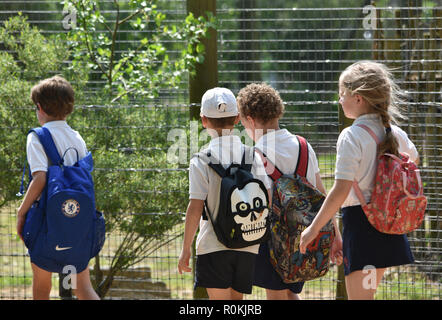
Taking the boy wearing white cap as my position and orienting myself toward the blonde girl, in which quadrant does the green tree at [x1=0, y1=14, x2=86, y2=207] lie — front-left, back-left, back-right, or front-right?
back-left

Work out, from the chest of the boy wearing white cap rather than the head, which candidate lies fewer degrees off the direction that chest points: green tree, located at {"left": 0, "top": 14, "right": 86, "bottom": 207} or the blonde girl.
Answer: the green tree

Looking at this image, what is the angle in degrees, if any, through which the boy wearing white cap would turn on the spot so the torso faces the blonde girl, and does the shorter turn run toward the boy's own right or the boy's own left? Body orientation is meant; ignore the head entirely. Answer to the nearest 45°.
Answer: approximately 90° to the boy's own right

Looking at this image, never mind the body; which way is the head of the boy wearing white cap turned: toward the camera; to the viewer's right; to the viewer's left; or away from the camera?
away from the camera

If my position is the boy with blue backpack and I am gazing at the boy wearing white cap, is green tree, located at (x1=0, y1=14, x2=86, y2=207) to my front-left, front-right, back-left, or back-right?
back-left

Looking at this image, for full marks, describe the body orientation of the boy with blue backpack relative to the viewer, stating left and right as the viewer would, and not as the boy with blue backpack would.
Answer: facing away from the viewer and to the left of the viewer

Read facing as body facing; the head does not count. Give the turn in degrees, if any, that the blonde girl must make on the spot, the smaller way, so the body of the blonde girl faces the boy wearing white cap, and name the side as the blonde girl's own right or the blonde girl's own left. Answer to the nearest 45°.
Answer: approximately 45° to the blonde girl's own left

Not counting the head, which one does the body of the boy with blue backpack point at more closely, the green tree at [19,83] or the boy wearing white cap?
the green tree

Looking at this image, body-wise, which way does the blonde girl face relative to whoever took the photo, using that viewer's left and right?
facing away from the viewer and to the left of the viewer

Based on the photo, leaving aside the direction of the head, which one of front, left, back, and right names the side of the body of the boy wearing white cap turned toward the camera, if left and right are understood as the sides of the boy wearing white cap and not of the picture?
back
